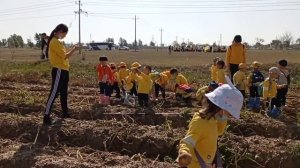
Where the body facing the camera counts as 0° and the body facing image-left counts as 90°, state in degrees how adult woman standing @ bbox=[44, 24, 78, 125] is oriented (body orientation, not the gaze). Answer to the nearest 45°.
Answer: approximately 270°

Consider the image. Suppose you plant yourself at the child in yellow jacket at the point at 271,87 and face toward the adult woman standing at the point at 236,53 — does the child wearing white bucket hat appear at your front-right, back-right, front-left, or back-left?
back-left

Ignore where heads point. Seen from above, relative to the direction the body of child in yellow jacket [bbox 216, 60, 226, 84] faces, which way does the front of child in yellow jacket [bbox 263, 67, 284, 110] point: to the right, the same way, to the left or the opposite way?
to the right

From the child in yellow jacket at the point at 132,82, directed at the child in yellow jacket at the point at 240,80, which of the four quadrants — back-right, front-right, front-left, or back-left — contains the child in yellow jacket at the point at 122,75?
back-left
